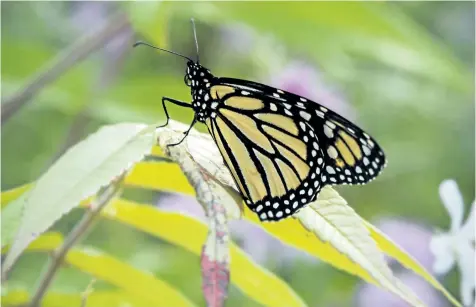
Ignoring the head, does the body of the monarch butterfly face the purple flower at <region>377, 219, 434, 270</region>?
no

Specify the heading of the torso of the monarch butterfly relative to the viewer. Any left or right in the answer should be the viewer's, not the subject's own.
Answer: facing to the left of the viewer

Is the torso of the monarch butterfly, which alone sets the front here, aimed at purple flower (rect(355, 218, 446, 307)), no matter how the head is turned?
no

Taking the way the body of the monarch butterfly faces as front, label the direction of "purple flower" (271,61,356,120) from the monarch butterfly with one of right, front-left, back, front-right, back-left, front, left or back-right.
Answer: right
